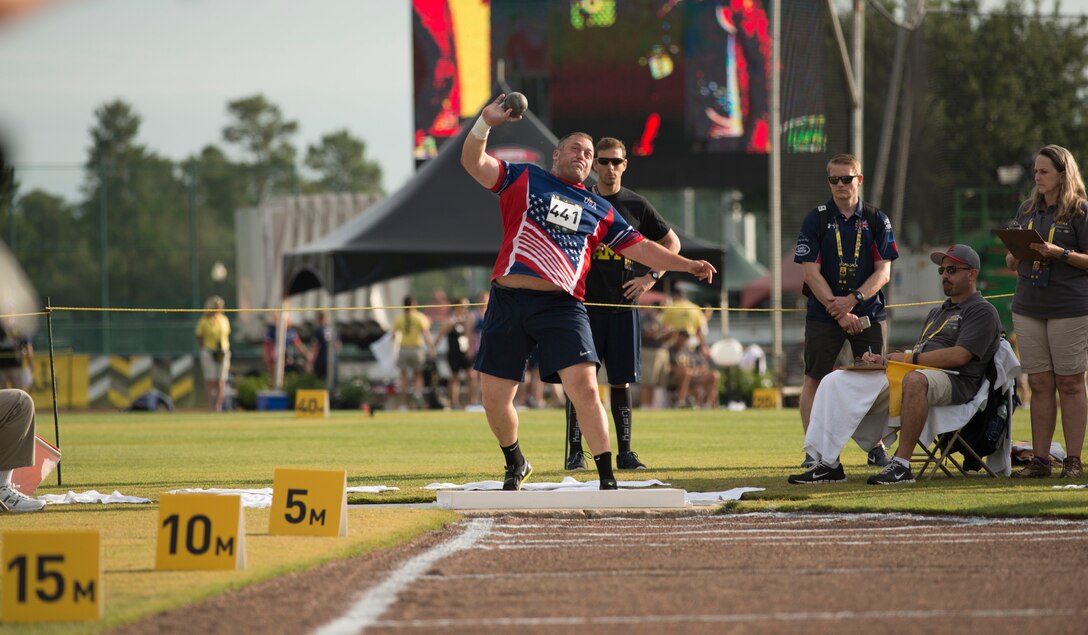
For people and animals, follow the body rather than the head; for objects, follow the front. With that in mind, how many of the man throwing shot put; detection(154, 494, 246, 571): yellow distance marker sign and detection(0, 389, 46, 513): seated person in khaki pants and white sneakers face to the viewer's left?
0

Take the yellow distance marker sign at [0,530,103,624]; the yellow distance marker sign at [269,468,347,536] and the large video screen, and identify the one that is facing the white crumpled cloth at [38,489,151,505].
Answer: the large video screen

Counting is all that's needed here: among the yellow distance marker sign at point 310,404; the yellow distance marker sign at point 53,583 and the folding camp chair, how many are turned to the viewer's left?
1

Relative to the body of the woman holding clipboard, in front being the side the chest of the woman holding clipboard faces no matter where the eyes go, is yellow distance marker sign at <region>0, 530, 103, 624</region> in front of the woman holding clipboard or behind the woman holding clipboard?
in front

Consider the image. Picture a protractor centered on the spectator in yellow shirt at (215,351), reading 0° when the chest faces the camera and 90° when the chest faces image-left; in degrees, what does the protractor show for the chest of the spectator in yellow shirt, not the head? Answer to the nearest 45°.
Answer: approximately 0°

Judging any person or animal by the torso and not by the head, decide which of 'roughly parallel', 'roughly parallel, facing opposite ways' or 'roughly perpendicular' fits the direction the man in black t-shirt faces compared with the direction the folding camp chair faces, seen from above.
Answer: roughly perpendicular

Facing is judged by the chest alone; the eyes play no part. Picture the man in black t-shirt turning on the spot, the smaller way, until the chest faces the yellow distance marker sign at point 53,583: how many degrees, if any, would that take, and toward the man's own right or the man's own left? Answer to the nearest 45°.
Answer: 0° — they already face it

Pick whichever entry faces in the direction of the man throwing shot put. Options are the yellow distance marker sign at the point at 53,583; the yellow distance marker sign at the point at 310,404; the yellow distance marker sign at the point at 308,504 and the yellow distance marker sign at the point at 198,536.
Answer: the yellow distance marker sign at the point at 310,404

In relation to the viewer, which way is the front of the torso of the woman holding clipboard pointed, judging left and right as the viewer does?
facing the viewer and to the left of the viewer

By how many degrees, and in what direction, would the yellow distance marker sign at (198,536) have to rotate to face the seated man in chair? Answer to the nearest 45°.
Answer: approximately 135° to its left

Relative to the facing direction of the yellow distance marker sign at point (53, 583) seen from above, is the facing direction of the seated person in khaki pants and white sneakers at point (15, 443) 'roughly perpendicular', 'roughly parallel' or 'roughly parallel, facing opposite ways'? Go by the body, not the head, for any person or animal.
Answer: roughly perpendicular

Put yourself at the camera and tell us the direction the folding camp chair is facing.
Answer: facing to the left of the viewer

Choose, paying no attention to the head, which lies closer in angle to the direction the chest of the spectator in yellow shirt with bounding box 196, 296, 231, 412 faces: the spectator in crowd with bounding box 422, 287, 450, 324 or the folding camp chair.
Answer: the folding camp chair

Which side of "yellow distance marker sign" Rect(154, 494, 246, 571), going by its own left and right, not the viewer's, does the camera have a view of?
front

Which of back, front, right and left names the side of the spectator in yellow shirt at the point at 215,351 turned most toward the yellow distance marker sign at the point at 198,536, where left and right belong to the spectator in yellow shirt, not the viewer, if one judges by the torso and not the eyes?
front

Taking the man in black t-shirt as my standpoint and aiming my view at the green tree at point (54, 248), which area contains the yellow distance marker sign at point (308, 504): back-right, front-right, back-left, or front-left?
back-left
